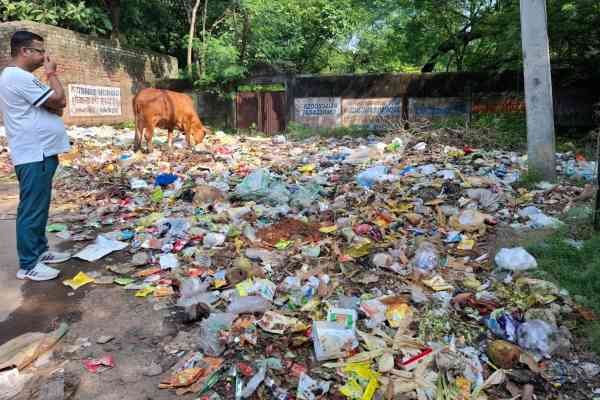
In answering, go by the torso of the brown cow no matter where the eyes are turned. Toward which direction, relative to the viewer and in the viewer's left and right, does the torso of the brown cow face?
facing to the right of the viewer

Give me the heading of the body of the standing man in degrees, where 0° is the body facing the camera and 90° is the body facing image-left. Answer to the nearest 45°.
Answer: approximately 270°

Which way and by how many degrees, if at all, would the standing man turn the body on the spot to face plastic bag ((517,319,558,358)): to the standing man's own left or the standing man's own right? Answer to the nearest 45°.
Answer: approximately 45° to the standing man's own right

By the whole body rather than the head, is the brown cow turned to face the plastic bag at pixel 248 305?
no

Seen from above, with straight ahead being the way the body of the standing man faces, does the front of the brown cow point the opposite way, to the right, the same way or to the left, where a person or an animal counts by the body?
the same way

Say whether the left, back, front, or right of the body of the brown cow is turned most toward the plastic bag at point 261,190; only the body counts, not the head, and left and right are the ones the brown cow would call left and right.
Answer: right

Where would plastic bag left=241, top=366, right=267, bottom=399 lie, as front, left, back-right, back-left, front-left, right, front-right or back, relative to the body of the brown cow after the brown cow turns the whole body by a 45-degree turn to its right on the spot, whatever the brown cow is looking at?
front-right

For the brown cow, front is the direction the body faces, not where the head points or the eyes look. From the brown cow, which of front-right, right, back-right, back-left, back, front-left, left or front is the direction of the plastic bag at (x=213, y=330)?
right

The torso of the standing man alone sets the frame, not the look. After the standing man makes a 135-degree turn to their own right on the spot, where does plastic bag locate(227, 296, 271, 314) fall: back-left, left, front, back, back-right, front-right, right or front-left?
left

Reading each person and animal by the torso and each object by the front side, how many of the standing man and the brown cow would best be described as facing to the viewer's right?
2

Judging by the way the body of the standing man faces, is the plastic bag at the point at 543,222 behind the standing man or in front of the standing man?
in front

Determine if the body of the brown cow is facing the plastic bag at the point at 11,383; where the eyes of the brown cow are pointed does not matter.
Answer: no

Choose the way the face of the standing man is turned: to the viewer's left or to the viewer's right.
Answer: to the viewer's right

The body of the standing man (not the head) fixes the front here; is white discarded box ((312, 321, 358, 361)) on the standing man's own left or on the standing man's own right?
on the standing man's own right
